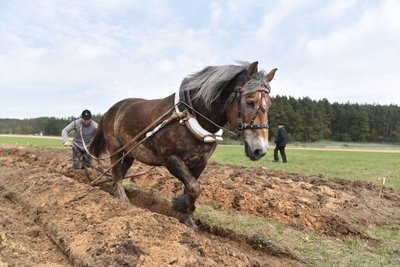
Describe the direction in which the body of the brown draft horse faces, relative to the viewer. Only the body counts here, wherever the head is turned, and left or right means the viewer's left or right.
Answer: facing the viewer and to the right of the viewer

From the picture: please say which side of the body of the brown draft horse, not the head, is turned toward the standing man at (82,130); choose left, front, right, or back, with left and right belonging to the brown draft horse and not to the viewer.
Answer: back
